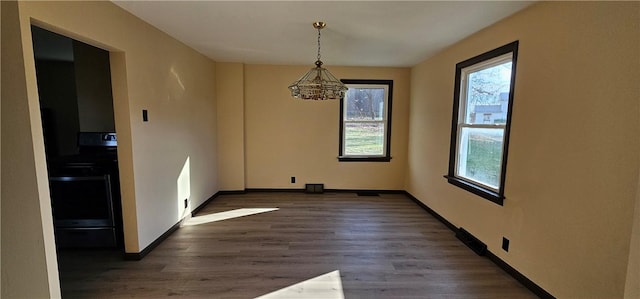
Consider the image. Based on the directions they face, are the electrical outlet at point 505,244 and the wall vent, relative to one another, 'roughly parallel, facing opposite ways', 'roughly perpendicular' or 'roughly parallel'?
roughly perpendicular

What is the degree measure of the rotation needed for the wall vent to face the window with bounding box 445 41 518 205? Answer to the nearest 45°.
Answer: approximately 45° to its left

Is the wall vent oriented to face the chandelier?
yes

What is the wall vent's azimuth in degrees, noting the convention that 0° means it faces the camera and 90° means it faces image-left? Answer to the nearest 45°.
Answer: approximately 0°

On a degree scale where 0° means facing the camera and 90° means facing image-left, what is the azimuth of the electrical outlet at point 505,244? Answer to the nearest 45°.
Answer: approximately 45°
